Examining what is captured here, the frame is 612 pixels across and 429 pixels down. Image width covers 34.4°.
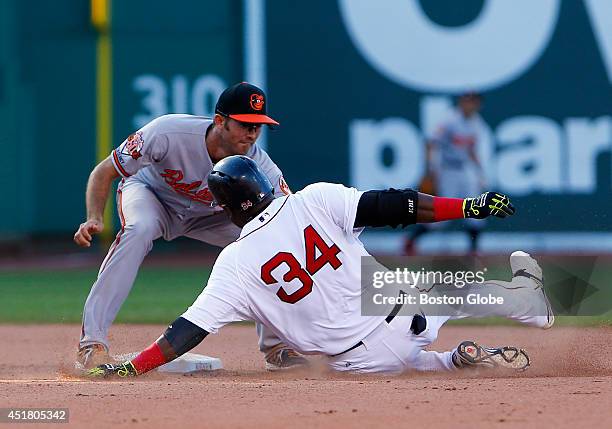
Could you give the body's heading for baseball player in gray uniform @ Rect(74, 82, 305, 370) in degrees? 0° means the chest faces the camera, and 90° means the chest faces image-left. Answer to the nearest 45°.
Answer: approximately 315°

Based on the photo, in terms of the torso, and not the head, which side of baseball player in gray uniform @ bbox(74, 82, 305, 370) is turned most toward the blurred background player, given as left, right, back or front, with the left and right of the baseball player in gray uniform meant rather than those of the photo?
left

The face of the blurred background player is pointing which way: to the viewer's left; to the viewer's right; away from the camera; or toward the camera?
toward the camera

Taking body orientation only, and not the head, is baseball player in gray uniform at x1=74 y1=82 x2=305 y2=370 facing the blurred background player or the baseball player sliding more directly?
the baseball player sliding

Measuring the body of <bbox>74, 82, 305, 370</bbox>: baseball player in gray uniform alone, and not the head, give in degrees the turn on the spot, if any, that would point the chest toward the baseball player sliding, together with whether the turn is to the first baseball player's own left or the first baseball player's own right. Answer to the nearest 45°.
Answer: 0° — they already face them
